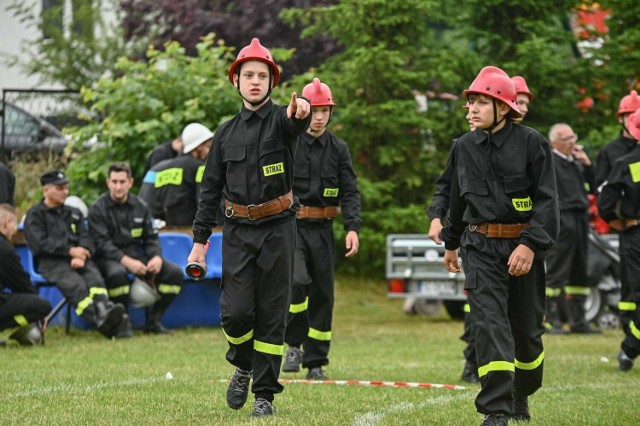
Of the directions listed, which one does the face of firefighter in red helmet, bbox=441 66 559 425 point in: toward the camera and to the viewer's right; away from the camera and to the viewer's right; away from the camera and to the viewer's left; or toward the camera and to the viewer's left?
toward the camera and to the viewer's left

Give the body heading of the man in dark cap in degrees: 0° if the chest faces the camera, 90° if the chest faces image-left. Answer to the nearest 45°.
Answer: approximately 315°

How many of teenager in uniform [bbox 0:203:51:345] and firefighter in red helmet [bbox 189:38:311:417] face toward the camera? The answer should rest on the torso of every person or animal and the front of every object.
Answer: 1

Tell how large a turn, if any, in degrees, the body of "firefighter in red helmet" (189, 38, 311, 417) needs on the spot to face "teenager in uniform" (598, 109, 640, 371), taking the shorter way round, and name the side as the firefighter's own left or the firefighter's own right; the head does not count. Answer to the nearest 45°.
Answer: approximately 135° to the firefighter's own left

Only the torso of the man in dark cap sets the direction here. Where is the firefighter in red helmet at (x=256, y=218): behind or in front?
in front

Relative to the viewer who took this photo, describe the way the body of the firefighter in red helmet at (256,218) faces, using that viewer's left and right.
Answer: facing the viewer

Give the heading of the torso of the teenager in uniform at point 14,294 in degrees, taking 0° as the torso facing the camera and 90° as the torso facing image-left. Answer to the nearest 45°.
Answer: approximately 270°
